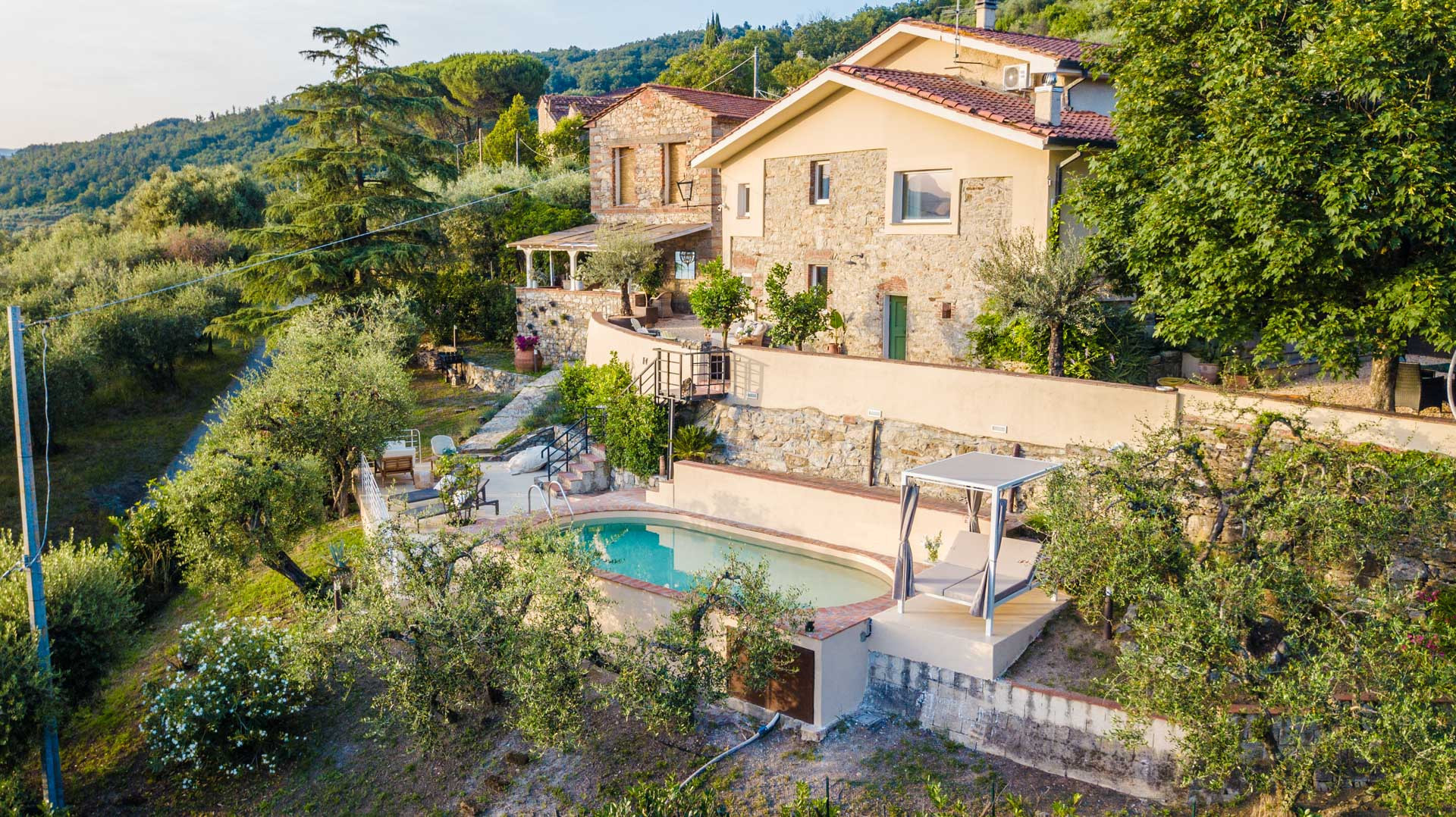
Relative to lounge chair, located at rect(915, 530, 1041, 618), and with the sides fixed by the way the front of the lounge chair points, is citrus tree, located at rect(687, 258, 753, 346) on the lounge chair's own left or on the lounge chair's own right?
on the lounge chair's own right

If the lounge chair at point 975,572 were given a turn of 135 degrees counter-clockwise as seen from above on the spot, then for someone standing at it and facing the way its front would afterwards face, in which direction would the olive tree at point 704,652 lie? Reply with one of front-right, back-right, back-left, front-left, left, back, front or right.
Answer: back-right

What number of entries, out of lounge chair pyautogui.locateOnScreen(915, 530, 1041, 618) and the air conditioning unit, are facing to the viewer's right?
0

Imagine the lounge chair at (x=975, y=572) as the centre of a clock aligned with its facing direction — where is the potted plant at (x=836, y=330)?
The potted plant is roughly at 4 o'clock from the lounge chair.

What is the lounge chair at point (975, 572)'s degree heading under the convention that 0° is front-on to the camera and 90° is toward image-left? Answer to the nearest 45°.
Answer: approximately 45°

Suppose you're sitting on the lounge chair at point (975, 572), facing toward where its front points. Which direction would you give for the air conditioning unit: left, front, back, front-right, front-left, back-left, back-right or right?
back-right

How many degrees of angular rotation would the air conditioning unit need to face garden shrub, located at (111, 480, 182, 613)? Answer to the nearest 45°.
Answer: approximately 45° to its right

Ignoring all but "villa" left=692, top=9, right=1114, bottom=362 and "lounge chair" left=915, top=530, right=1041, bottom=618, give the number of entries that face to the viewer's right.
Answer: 0

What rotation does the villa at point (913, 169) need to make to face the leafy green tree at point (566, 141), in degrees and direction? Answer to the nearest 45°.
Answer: approximately 90° to its right

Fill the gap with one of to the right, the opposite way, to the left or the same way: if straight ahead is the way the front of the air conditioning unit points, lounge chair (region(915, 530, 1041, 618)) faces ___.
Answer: the same way

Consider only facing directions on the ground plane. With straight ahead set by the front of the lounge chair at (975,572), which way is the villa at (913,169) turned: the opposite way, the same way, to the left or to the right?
the same way

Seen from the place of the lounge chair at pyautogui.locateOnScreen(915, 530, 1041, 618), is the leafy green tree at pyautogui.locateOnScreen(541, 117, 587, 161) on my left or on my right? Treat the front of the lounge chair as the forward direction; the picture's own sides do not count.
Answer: on my right

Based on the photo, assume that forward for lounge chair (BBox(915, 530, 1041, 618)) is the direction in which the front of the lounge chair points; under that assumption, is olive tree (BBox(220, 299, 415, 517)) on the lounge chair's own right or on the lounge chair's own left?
on the lounge chair's own right

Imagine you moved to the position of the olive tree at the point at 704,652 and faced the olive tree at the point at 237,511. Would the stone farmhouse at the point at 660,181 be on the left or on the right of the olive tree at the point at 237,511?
right

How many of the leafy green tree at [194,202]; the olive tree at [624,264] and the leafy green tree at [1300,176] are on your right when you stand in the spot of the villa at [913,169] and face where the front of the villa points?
2

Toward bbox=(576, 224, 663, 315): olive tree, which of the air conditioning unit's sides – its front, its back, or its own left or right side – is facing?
right

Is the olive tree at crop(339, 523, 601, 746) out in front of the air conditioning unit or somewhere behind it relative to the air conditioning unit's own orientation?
in front

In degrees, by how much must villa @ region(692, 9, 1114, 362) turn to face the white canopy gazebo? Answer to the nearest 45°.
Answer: approximately 45° to its left

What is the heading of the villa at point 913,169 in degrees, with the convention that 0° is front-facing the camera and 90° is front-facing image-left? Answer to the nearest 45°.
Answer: approximately 45°
